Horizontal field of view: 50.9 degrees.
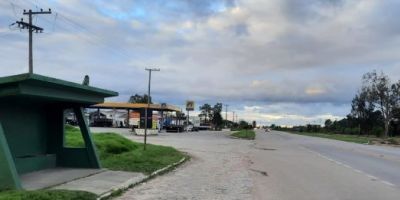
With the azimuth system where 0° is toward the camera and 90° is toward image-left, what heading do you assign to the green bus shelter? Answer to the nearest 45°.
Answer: approximately 315°
